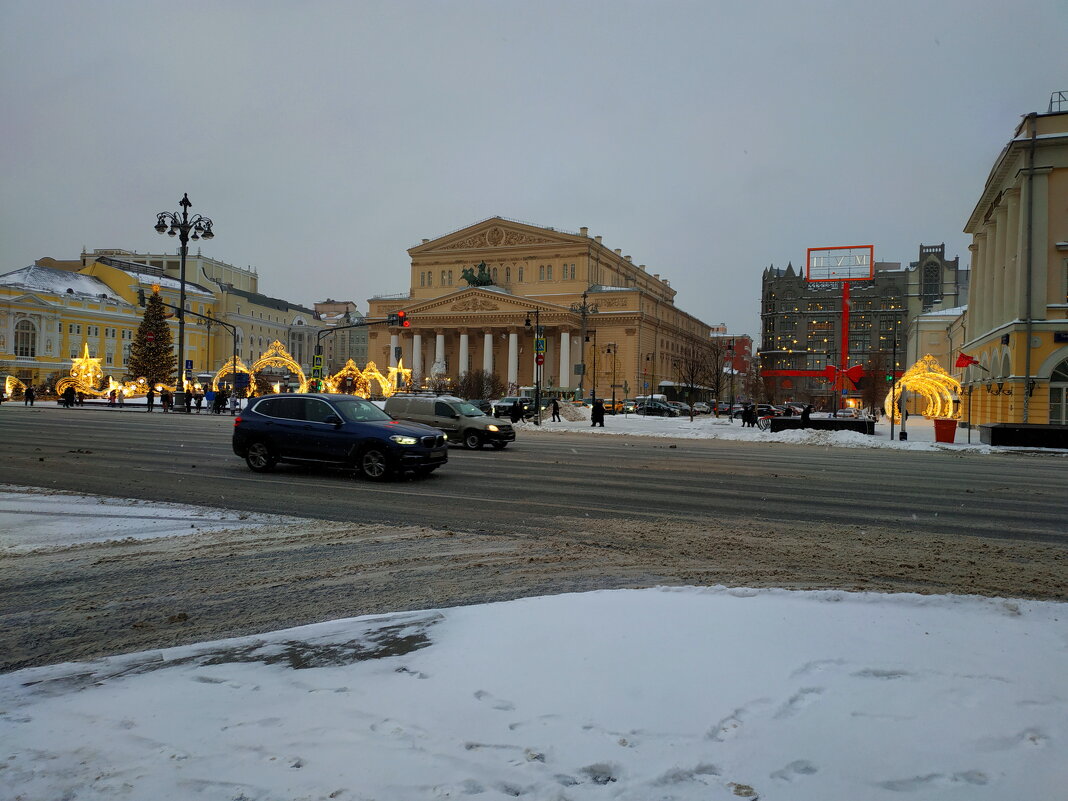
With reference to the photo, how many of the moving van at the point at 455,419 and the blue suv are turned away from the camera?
0

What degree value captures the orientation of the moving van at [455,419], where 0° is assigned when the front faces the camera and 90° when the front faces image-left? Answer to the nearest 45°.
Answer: approximately 315°

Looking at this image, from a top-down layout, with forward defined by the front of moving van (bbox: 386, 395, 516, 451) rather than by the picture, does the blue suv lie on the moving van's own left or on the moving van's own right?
on the moving van's own right

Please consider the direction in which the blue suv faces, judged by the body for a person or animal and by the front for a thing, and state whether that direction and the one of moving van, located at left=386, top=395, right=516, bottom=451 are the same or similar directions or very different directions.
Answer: same or similar directions

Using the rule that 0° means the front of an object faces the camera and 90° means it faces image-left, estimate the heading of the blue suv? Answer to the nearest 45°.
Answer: approximately 315°
